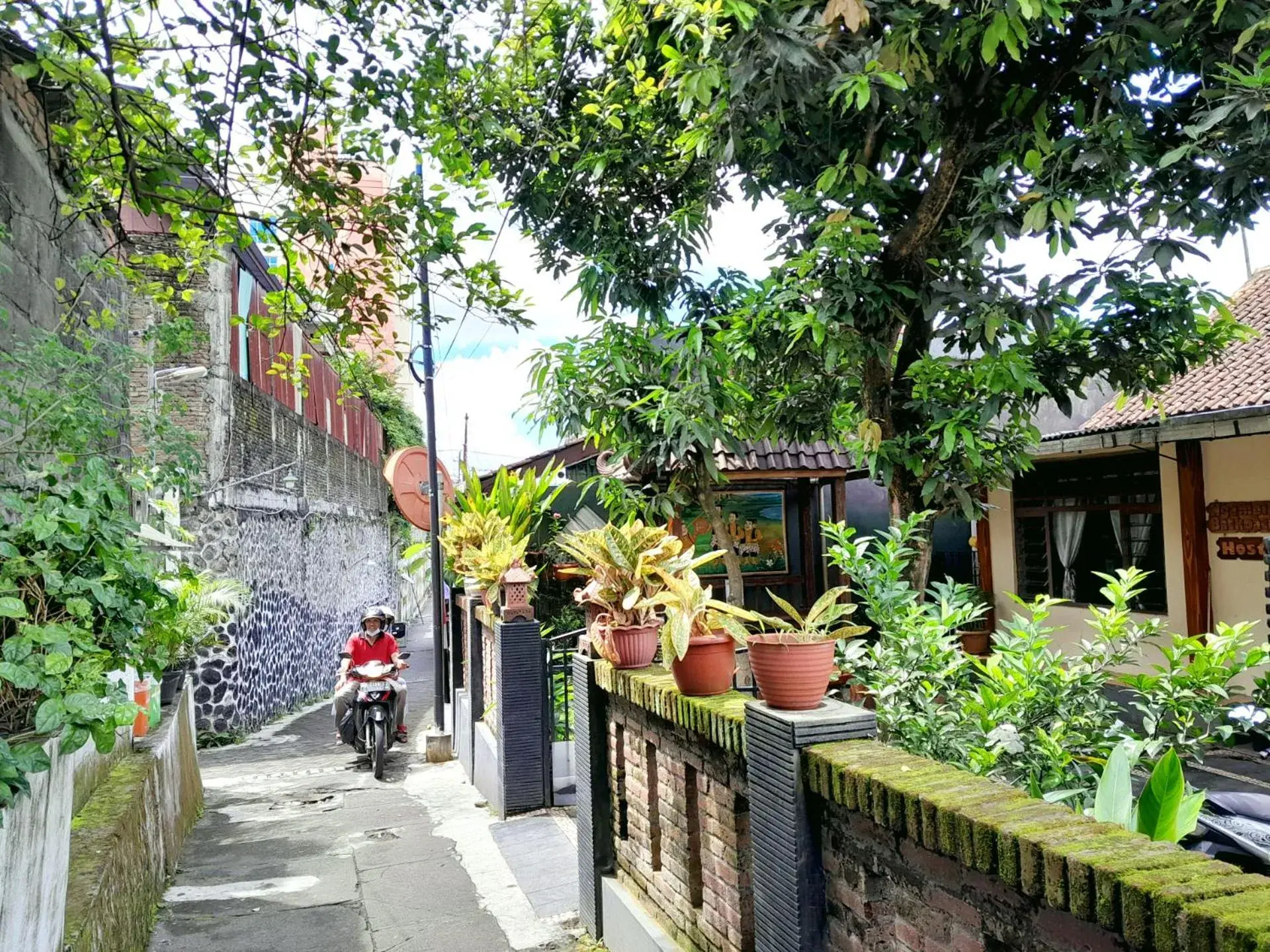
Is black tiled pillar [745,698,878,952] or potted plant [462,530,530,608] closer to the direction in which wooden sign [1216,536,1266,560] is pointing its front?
the black tiled pillar

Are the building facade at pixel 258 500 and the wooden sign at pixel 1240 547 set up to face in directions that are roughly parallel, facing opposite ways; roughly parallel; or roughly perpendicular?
roughly perpendicular

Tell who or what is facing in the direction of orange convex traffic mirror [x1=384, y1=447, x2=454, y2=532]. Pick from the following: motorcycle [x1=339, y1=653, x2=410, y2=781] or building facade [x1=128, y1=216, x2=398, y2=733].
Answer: the building facade

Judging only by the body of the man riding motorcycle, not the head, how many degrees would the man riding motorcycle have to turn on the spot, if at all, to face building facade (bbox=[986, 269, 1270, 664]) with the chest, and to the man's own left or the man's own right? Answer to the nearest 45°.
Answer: approximately 90° to the man's own left

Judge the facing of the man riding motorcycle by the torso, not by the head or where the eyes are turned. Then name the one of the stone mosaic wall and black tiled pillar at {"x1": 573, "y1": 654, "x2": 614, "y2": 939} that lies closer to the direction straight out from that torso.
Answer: the black tiled pillar

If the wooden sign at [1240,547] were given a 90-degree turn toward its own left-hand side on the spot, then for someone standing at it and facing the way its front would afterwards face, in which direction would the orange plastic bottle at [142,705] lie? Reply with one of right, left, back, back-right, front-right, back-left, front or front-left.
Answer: back-right

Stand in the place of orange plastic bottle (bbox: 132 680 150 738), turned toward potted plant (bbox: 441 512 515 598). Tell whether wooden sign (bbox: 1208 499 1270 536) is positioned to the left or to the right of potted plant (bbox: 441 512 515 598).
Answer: right

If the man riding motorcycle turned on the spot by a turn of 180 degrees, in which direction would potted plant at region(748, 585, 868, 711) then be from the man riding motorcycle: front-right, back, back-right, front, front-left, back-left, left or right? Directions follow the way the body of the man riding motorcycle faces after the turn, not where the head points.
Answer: back

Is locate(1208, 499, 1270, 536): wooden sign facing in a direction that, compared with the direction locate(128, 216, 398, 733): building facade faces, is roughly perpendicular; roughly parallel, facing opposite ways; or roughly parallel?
roughly perpendicular
